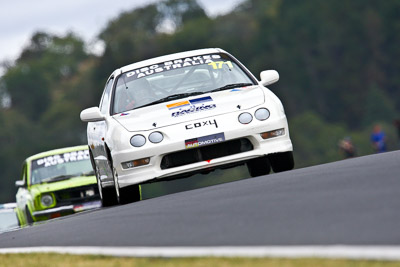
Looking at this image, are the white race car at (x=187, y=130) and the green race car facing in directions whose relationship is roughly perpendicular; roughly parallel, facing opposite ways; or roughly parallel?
roughly parallel

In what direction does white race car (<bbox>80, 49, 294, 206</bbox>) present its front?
toward the camera

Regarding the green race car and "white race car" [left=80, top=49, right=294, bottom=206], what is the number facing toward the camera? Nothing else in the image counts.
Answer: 2

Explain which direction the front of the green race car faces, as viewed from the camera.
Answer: facing the viewer

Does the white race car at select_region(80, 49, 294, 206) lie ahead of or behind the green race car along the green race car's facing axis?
ahead

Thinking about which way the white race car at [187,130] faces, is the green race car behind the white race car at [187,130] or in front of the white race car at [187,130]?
behind
